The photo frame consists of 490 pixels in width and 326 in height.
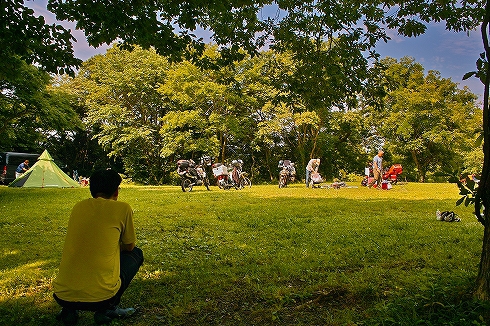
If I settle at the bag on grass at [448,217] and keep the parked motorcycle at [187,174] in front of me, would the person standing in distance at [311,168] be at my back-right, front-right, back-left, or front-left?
front-right

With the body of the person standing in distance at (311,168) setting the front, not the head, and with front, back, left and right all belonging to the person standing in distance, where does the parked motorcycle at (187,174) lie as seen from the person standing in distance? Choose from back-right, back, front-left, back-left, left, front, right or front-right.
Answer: back-right

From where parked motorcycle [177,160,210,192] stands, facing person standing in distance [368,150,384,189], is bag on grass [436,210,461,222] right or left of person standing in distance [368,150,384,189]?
right

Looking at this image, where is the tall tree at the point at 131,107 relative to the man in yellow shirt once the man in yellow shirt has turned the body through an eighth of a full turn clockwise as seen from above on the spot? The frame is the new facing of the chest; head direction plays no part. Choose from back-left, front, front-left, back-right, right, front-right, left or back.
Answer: left

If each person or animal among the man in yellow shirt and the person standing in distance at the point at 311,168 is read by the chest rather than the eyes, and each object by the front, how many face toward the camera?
0

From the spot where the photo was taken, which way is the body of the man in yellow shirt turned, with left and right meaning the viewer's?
facing away from the viewer and to the right of the viewer

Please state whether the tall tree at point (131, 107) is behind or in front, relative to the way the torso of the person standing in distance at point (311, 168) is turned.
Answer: behind

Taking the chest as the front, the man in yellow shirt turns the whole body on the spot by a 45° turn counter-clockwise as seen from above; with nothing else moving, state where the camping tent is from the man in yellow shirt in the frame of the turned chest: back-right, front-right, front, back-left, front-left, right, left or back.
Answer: front

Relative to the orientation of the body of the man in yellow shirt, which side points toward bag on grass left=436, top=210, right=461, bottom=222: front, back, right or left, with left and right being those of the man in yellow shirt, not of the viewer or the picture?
front
